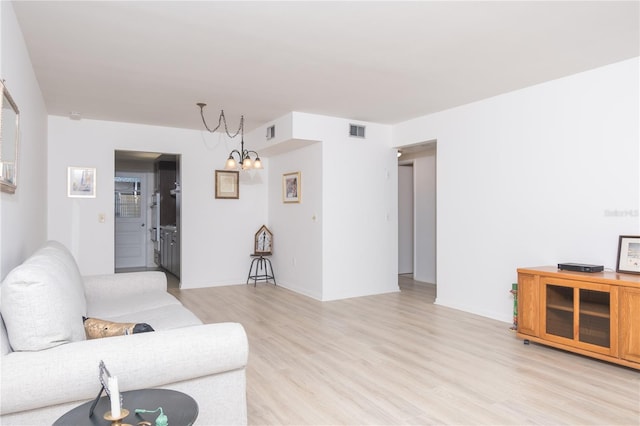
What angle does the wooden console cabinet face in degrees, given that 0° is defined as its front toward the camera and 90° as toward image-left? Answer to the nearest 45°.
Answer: approximately 45°

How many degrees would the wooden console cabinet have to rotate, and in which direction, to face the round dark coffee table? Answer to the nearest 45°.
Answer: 0° — it already faces it

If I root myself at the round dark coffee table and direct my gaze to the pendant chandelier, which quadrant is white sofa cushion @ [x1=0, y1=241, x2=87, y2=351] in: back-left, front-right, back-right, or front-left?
front-left

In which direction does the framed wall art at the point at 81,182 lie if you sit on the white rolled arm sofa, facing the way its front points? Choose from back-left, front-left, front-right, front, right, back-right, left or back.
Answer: left

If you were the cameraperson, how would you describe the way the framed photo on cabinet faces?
facing the viewer and to the left of the viewer

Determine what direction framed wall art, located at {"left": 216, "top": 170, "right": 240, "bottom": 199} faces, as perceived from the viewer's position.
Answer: facing the viewer

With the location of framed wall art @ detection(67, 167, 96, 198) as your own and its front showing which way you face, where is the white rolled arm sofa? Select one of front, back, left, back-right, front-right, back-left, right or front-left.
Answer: front

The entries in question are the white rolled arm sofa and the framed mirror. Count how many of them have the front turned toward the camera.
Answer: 0

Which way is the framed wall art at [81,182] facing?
toward the camera

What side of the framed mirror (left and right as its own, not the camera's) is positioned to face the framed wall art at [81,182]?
left

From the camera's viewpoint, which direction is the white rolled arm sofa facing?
to the viewer's right

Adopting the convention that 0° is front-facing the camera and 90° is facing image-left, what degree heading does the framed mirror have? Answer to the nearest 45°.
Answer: approximately 270°

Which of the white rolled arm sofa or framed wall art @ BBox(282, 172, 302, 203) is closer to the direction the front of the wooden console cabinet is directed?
the white rolled arm sofa
